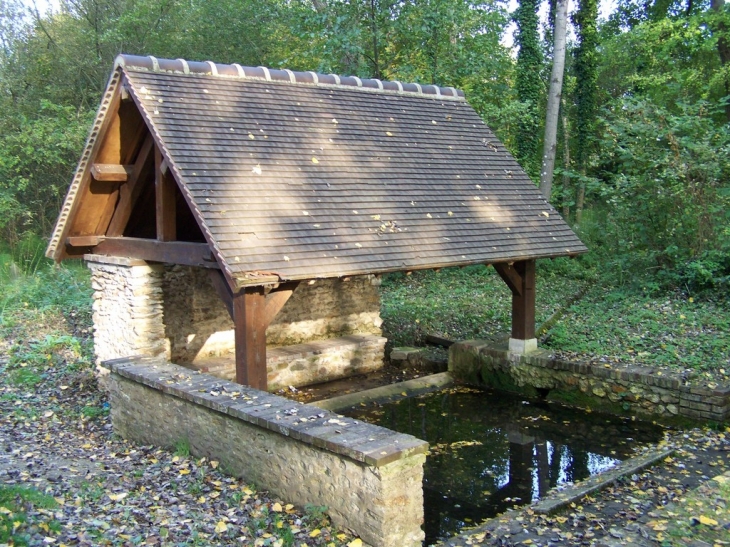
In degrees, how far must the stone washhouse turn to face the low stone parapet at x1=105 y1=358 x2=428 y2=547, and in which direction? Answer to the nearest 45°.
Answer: approximately 45° to its right

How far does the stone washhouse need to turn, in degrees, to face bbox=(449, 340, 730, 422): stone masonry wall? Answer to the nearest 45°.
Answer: approximately 45° to its left

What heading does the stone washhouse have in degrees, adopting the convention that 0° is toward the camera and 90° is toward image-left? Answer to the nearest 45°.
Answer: approximately 315°
